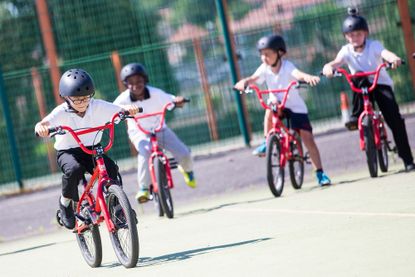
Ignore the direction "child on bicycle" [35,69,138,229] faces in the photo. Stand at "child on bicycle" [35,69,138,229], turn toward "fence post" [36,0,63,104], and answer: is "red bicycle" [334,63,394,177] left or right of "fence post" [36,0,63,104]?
right

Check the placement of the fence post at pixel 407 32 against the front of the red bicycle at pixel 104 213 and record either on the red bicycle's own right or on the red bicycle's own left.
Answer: on the red bicycle's own left

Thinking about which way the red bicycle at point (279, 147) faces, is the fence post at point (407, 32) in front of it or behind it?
behind

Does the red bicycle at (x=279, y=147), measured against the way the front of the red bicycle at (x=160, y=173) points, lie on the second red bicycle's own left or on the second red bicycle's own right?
on the second red bicycle's own left

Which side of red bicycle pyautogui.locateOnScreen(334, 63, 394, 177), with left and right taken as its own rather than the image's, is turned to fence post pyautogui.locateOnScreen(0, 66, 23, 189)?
right
